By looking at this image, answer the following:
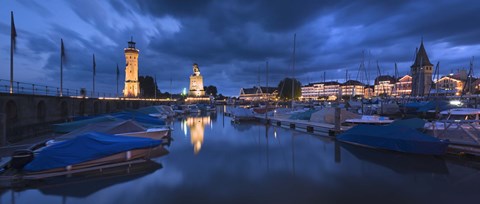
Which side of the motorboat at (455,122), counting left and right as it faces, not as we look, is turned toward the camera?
left

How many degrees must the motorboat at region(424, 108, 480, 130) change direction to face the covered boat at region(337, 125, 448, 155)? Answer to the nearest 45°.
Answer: approximately 45° to its left

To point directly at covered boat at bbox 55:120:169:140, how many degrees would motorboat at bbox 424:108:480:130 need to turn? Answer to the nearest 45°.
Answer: approximately 45° to its left

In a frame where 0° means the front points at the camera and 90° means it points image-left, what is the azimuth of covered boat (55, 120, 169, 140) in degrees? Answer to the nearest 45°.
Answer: approximately 270°

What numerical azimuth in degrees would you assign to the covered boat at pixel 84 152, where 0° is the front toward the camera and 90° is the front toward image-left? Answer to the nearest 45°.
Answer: approximately 270°

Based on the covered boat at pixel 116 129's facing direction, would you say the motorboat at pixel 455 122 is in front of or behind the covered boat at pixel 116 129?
in front

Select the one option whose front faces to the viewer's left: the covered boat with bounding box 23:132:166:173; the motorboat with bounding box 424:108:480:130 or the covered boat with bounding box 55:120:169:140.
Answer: the motorboat
